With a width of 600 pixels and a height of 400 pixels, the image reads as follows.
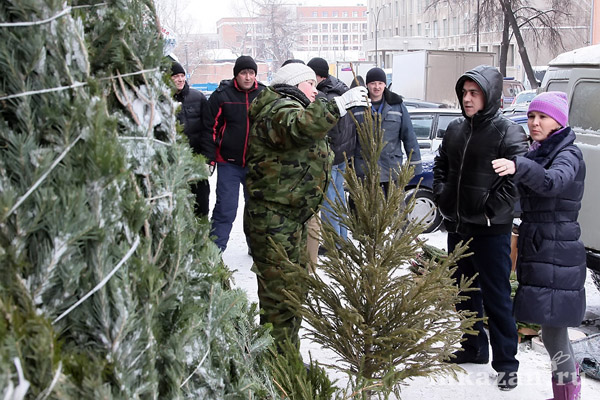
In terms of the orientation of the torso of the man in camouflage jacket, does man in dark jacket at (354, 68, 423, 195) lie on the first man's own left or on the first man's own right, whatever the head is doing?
on the first man's own left

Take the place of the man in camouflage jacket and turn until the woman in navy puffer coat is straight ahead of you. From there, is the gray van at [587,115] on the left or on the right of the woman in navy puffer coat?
left

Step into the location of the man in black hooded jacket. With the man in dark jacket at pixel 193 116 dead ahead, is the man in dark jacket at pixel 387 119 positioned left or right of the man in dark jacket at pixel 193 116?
right

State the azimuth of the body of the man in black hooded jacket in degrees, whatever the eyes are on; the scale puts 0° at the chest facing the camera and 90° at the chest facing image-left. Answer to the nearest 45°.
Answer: approximately 45°

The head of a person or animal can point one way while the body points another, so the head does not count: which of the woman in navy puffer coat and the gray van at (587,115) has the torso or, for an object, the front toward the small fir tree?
the woman in navy puffer coat

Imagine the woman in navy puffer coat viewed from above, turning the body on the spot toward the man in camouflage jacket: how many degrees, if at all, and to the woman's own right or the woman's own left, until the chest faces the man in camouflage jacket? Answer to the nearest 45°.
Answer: approximately 45° to the woman's own right

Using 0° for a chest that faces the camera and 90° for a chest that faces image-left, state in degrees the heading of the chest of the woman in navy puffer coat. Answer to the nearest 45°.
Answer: approximately 45°
